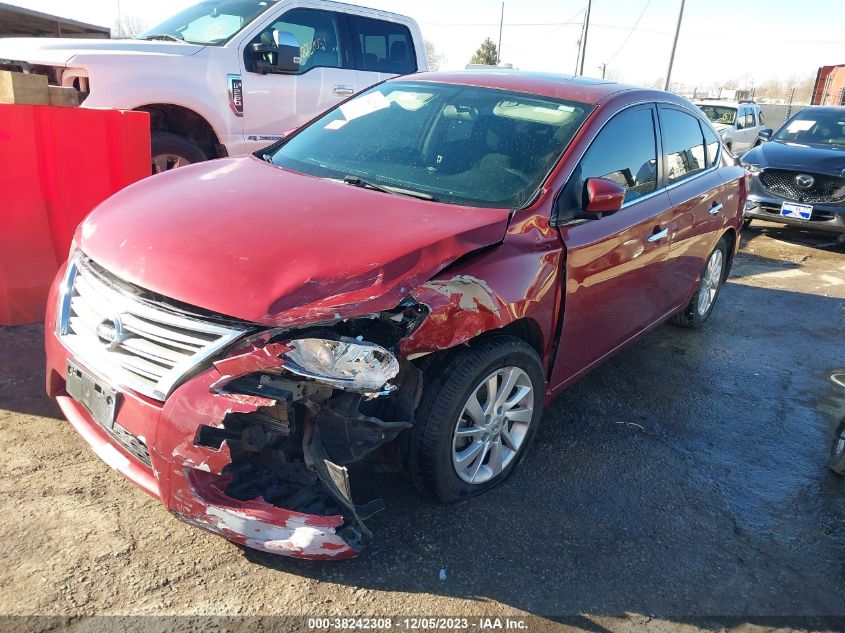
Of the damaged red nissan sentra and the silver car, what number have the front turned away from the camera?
0

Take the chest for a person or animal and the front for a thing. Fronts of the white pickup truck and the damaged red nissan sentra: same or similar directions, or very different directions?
same or similar directions

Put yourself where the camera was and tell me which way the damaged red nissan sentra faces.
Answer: facing the viewer and to the left of the viewer

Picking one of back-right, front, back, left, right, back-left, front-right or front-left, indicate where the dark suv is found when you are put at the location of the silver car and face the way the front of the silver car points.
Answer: front-left

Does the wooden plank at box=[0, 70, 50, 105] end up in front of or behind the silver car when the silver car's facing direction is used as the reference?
in front

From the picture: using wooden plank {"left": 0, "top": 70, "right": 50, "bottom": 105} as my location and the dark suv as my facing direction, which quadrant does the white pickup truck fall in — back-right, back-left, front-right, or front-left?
front-left

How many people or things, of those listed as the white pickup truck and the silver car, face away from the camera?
0

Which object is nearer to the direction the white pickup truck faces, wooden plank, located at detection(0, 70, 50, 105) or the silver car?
the wooden plank

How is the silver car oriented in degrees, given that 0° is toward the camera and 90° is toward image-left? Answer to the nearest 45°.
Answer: approximately 45°

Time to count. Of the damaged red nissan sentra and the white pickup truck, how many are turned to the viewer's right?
0

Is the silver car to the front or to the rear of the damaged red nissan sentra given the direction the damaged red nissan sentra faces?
to the rear

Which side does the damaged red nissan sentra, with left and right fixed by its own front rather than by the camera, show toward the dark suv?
back

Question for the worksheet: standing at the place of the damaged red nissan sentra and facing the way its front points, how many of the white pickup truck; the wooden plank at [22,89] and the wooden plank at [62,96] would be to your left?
0

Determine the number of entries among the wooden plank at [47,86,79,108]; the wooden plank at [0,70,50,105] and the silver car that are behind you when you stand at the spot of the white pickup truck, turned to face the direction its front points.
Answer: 1

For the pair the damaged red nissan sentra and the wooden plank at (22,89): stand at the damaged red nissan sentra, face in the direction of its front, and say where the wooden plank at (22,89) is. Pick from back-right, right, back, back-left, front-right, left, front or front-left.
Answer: right

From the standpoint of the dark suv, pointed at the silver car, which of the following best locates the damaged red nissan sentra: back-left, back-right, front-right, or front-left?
back-left

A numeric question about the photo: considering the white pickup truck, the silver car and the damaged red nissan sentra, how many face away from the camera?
0

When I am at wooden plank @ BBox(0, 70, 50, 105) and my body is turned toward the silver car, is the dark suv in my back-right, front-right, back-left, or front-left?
front-right
